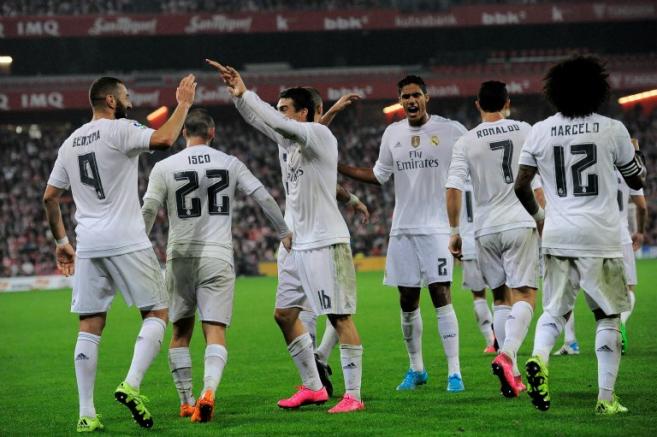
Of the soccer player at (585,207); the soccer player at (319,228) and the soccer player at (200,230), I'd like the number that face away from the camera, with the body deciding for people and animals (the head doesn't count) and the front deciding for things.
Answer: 2

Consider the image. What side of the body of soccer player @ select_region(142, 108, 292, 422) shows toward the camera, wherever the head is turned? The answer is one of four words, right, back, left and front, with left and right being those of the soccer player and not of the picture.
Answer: back

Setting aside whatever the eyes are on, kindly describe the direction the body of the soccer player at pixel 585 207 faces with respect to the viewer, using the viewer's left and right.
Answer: facing away from the viewer

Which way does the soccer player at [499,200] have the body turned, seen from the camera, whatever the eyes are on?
away from the camera

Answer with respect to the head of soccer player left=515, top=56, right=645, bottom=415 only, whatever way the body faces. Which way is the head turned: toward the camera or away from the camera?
away from the camera

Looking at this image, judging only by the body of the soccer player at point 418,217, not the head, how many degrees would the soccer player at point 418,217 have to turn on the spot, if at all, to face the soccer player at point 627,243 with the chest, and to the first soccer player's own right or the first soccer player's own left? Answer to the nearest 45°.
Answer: approximately 135° to the first soccer player's own left

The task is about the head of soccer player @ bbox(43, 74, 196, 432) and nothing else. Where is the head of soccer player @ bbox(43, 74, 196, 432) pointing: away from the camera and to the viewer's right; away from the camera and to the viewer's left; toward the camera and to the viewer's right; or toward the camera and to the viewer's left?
away from the camera and to the viewer's right

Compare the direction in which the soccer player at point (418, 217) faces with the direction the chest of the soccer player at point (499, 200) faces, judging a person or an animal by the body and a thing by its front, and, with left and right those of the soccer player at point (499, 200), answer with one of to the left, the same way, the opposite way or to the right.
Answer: the opposite way

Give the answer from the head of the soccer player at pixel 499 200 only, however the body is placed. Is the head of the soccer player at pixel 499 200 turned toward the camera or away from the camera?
away from the camera

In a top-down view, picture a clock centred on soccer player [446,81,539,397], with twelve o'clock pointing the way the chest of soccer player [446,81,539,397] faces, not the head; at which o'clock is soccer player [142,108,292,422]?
soccer player [142,108,292,422] is roughly at 8 o'clock from soccer player [446,81,539,397].

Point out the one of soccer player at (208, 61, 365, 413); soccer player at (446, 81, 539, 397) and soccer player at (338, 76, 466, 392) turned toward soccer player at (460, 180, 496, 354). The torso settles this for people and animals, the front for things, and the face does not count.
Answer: soccer player at (446, 81, 539, 397)

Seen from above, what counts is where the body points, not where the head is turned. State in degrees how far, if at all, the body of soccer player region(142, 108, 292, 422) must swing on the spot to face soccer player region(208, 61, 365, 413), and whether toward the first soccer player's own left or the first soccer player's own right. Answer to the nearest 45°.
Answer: approximately 90° to the first soccer player's own right

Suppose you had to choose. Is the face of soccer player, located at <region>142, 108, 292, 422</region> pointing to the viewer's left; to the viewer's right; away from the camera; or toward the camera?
away from the camera

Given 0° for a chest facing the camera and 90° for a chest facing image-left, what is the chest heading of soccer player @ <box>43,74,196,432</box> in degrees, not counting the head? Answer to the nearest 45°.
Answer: approximately 225°
